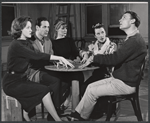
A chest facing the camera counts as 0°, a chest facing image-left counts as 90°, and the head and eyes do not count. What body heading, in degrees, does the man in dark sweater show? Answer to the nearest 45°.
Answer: approximately 90°

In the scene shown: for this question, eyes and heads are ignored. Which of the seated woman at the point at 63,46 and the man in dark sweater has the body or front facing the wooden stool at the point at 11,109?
the man in dark sweater

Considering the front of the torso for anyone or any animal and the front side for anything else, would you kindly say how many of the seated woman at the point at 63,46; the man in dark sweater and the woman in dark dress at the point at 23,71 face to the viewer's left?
1

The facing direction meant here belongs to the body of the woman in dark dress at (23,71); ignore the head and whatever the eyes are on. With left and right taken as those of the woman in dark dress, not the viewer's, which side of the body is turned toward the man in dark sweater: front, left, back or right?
front

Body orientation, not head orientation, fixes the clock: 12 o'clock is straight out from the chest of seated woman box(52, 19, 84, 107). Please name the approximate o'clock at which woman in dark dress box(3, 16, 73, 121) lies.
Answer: The woman in dark dress is roughly at 3 o'clock from the seated woman.

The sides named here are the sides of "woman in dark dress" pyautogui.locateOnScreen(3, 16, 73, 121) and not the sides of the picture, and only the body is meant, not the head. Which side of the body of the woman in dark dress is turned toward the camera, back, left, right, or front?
right

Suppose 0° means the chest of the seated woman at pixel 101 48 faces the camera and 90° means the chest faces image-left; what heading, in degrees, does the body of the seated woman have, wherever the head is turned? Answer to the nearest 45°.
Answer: approximately 45°

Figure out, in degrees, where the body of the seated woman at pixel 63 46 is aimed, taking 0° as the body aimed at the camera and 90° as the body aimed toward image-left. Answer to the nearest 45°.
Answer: approximately 315°

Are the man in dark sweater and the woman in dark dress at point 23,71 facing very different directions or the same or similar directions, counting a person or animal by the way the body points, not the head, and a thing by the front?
very different directions

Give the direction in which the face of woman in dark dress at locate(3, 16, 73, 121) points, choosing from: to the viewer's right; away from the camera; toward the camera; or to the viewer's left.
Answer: to the viewer's right

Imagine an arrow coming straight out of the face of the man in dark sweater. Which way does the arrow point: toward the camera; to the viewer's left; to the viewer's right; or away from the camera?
to the viewer's left

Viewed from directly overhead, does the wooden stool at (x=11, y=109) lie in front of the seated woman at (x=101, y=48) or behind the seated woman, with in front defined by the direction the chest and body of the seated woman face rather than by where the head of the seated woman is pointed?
in front
